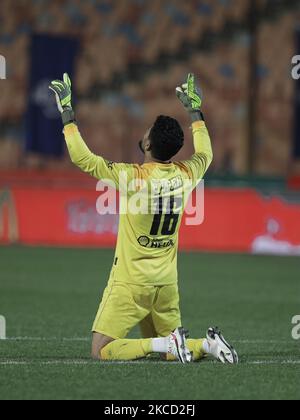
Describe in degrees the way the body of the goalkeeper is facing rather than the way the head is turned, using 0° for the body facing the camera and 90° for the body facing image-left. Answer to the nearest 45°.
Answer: approximately 135°

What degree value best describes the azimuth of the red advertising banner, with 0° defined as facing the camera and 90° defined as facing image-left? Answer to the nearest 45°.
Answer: approximately 0°

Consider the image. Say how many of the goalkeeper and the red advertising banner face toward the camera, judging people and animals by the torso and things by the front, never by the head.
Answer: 1

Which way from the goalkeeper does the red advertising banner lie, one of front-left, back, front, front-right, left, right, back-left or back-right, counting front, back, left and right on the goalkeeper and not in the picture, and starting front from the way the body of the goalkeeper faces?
front-right

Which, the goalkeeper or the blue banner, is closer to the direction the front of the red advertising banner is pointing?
the goalkeeper

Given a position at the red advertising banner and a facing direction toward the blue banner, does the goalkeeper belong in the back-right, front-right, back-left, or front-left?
back-left

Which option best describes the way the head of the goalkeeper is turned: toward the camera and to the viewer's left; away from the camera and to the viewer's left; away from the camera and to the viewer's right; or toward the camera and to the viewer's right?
away from the camera and to the viewer's left

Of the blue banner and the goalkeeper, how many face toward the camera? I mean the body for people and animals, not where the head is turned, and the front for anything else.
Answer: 1
